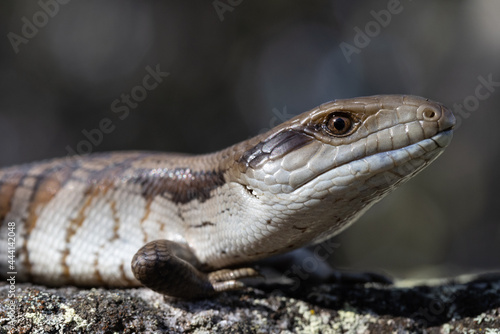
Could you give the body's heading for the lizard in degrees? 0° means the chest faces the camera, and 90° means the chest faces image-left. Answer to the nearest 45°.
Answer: approximately 270°
